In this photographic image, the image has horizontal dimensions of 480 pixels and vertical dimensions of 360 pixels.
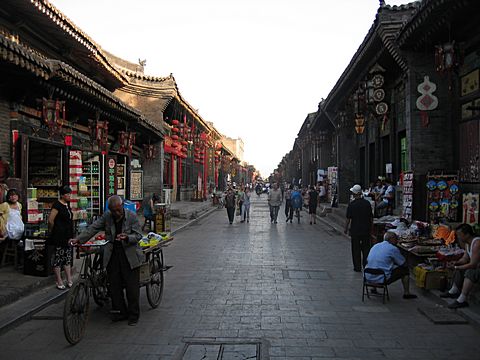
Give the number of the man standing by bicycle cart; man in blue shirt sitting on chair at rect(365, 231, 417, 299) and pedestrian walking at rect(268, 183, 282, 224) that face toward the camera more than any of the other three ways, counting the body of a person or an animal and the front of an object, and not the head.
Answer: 2

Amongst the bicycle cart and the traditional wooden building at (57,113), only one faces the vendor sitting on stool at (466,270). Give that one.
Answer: the traditional wooden building

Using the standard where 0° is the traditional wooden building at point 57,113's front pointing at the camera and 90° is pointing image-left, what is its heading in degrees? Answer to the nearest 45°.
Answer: approximately 315°

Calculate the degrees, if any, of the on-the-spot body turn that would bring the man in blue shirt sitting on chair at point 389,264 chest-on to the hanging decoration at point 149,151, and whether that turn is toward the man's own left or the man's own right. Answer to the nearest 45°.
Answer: approximately 90° to the man's own left

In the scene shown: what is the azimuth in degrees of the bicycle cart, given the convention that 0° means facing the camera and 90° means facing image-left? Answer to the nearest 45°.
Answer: approximately 45°

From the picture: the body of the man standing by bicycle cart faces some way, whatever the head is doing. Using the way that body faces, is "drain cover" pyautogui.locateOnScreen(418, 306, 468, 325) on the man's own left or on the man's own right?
on the man's own left

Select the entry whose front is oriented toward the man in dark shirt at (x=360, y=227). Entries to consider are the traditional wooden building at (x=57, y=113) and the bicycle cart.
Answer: the traditional wooden building

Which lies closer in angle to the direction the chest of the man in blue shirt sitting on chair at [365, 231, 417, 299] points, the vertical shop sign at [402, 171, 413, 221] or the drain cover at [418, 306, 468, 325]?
the vertical shop sign
